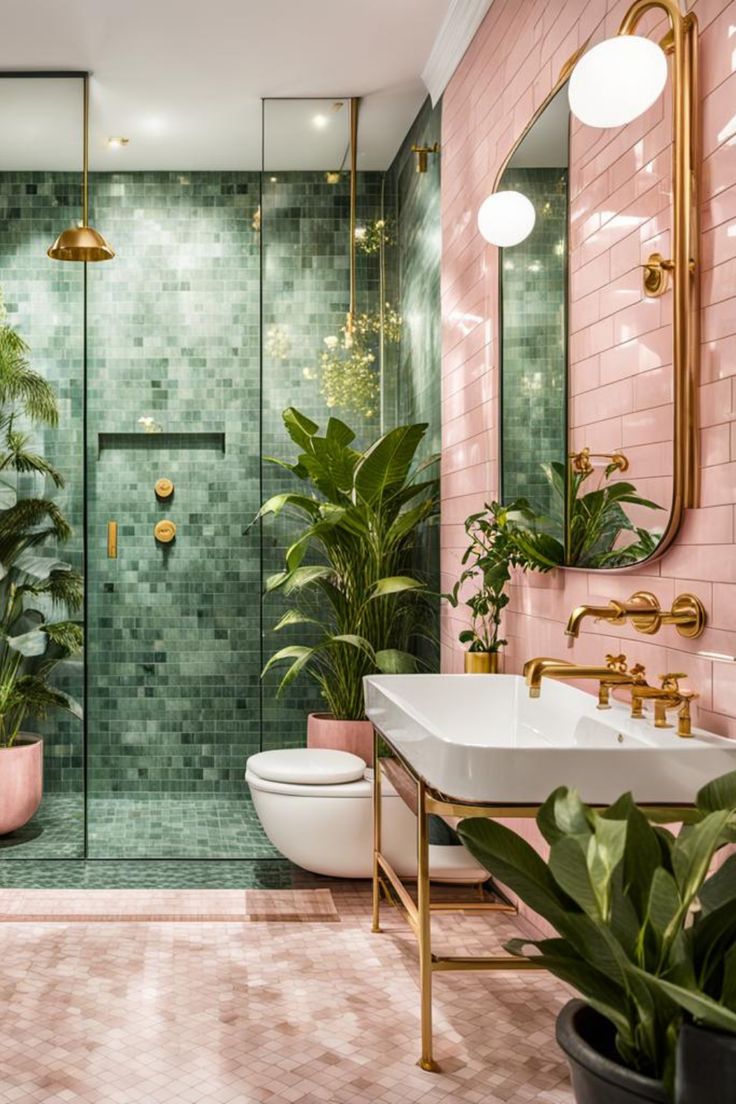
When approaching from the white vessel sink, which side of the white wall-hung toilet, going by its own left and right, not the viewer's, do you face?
left

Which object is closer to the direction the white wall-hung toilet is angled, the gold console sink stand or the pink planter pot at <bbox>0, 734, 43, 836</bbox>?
the pink planter pot

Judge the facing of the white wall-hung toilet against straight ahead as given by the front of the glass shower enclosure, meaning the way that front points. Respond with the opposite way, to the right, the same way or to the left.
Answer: to the right

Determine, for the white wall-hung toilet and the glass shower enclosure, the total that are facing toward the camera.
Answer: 1

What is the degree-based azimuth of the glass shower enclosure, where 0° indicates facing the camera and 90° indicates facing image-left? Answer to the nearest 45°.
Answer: approximately 0°

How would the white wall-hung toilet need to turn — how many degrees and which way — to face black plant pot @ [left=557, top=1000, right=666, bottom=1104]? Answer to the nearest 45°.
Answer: approximately 90° to its left

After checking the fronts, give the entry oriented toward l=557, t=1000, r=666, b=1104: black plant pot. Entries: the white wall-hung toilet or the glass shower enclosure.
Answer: the glass shower enclosure

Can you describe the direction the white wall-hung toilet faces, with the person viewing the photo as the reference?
facing to the left of the viewer
